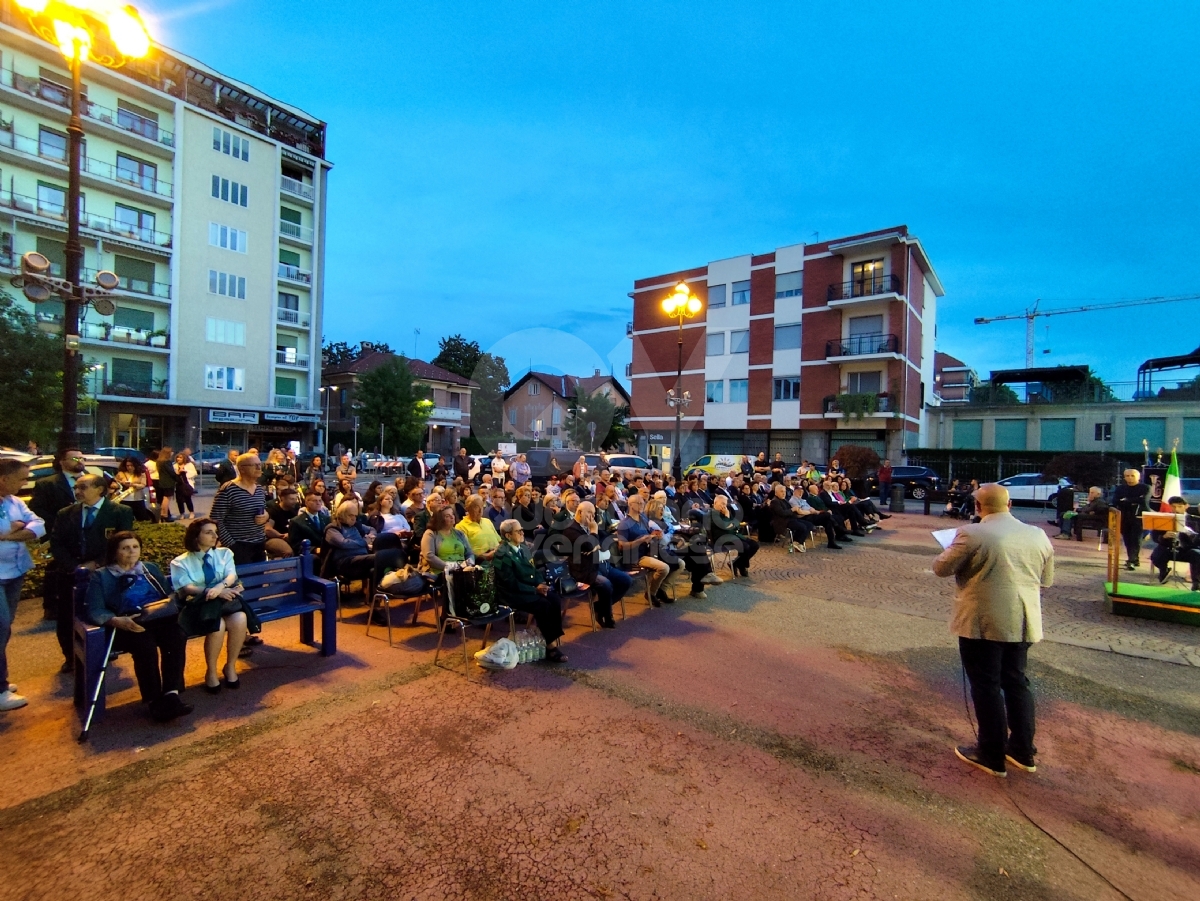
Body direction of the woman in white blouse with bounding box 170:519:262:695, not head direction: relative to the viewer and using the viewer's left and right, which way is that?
facing the viewer and to the right of the viewer

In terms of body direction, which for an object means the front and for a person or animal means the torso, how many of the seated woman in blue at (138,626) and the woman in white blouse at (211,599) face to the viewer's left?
0

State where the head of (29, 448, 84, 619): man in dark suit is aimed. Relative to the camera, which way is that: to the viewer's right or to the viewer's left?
to the viewer's right

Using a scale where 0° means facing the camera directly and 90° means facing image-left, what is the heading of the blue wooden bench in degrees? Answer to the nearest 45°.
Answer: approximately 315°

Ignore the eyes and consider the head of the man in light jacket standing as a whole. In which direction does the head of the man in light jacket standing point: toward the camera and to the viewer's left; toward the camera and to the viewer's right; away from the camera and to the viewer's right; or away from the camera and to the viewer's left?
away from the camera and to the viewer's left

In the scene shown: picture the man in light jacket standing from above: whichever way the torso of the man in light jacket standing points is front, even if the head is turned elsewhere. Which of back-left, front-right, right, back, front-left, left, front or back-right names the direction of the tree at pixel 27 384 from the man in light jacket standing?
front-left

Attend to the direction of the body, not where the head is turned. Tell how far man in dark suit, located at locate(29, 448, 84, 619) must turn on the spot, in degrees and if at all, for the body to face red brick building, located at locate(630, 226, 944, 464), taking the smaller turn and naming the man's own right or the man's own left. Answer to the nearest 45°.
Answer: approximately 45° to the man's own left

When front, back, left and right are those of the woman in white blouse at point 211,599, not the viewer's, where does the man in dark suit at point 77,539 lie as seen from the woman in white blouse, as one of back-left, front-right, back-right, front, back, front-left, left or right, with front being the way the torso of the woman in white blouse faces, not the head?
back

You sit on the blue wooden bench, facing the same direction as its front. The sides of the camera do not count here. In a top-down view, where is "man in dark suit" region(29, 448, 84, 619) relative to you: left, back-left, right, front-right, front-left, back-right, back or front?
back

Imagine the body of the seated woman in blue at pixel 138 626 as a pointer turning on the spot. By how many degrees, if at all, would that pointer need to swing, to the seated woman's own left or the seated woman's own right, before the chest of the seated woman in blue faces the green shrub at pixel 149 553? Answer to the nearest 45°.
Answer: approximately 135° to the seated woman's own left
